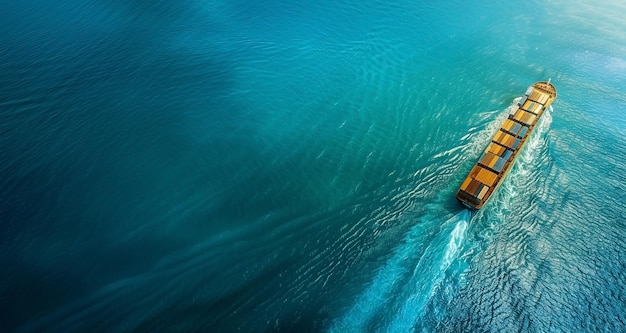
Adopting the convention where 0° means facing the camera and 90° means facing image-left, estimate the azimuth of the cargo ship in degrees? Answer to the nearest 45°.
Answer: approximately 225°
